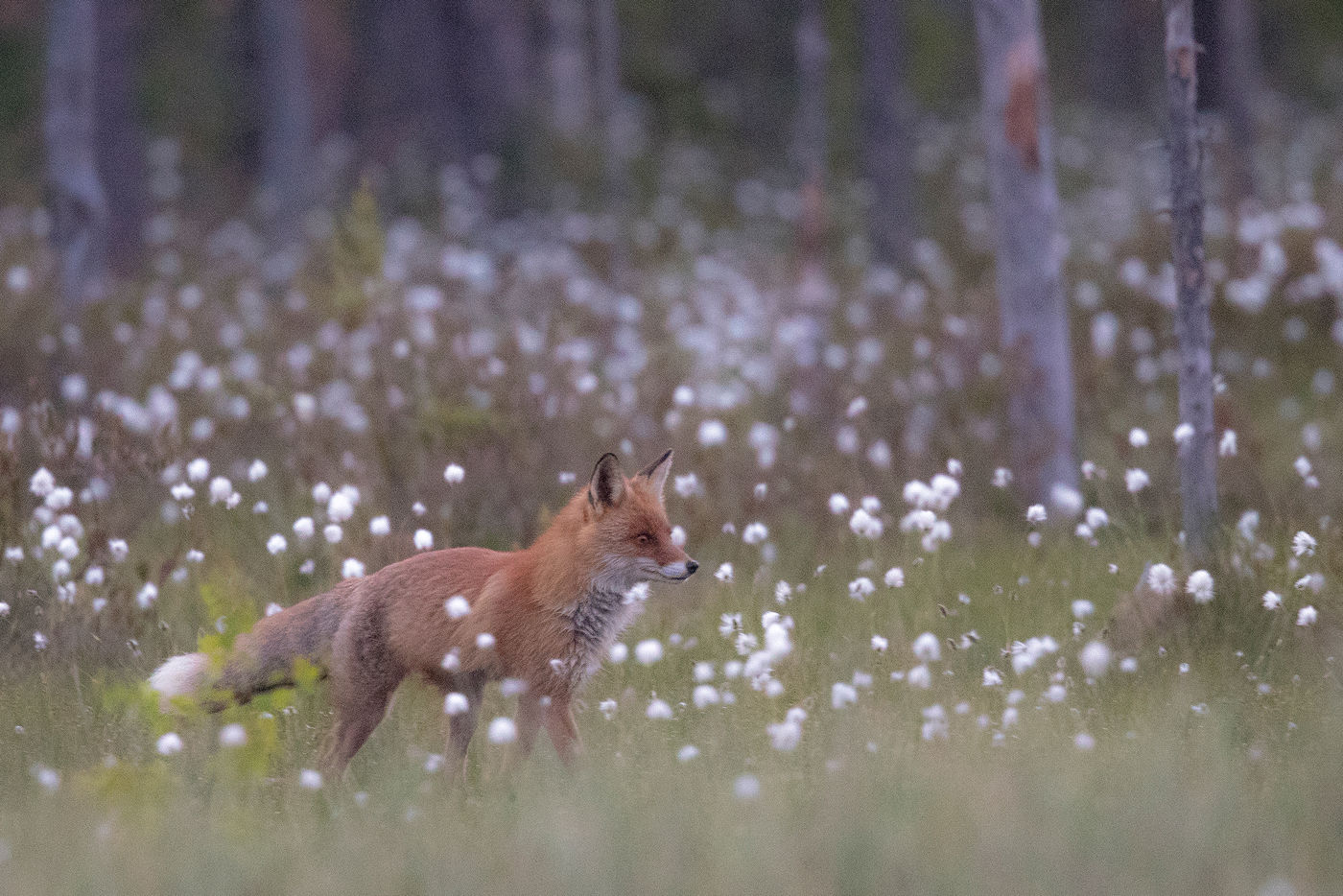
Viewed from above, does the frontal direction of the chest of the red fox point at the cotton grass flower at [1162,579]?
yes

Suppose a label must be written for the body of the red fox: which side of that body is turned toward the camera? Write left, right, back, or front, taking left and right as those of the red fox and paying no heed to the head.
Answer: right

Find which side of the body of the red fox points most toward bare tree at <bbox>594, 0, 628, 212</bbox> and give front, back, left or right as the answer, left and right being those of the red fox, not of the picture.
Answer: left

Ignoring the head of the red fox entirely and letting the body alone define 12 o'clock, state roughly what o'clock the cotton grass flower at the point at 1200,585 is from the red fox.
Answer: The cotton grass flower is roughly at 12 o'clock from the red fox.

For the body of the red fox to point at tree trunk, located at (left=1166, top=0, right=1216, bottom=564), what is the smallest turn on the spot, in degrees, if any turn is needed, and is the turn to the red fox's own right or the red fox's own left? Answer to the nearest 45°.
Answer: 0° — it already faces it

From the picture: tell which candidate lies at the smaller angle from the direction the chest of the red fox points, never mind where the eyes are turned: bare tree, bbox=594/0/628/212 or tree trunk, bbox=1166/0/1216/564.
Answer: the tree trunk

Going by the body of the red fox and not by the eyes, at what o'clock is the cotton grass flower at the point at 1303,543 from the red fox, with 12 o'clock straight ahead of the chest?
The cotton grass flower is roughly at 12 o'clock from the red fox.

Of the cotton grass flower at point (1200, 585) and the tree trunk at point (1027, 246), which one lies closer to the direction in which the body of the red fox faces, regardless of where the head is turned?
the cotton grass flower
